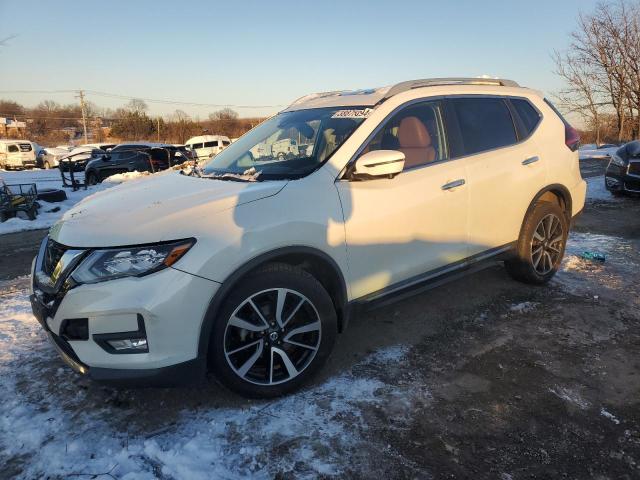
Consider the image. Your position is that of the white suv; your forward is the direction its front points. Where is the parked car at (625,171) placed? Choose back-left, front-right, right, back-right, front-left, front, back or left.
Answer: back

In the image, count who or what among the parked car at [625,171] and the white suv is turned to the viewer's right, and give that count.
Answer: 0

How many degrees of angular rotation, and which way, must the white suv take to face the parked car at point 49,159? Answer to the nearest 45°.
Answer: approximately 90° to its right

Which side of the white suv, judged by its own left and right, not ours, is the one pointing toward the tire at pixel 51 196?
right

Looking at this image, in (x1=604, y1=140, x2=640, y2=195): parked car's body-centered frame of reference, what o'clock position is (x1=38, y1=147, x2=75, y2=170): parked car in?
(x1=38, y1=147, x2=75, y2=170): parked car is roughly at 2 o'clock from (x1=604, y1=140, x2=640, y2=195): parked car.

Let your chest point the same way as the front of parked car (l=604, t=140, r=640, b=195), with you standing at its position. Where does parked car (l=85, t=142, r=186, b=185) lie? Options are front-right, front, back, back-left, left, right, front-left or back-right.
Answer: front-right

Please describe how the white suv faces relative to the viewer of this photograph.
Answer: facing the viewer and to the left of the viewer
